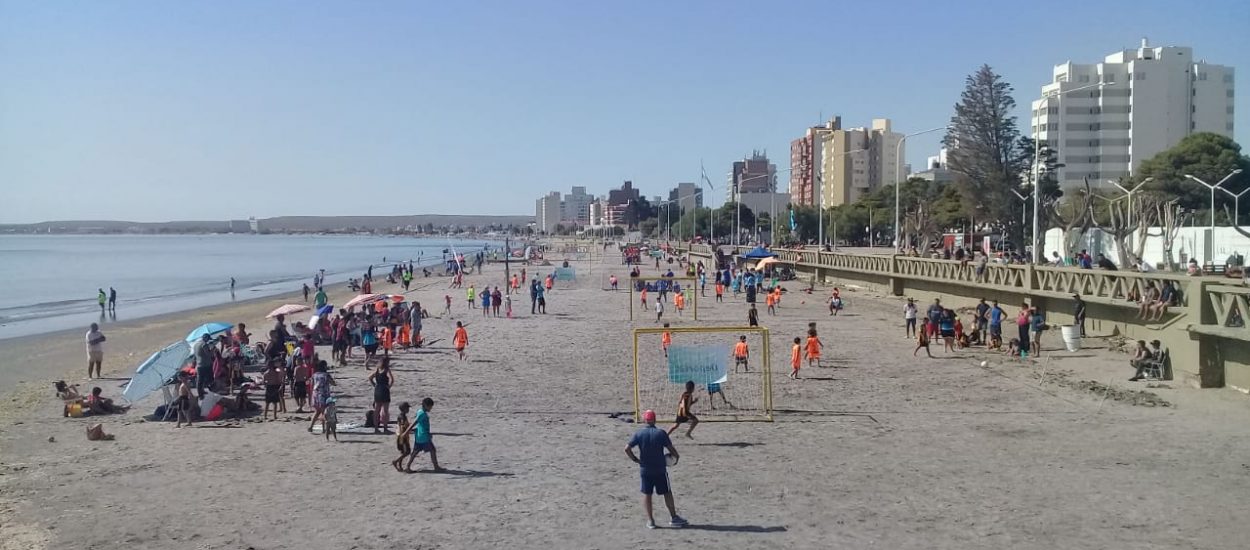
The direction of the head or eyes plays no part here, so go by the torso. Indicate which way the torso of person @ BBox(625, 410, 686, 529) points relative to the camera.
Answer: away from the camera

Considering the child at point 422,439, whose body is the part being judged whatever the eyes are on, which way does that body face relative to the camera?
to the viewer's right

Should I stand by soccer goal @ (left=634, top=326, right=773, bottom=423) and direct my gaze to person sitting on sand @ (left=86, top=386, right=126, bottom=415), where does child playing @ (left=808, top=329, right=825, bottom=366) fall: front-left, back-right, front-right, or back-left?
back-right
